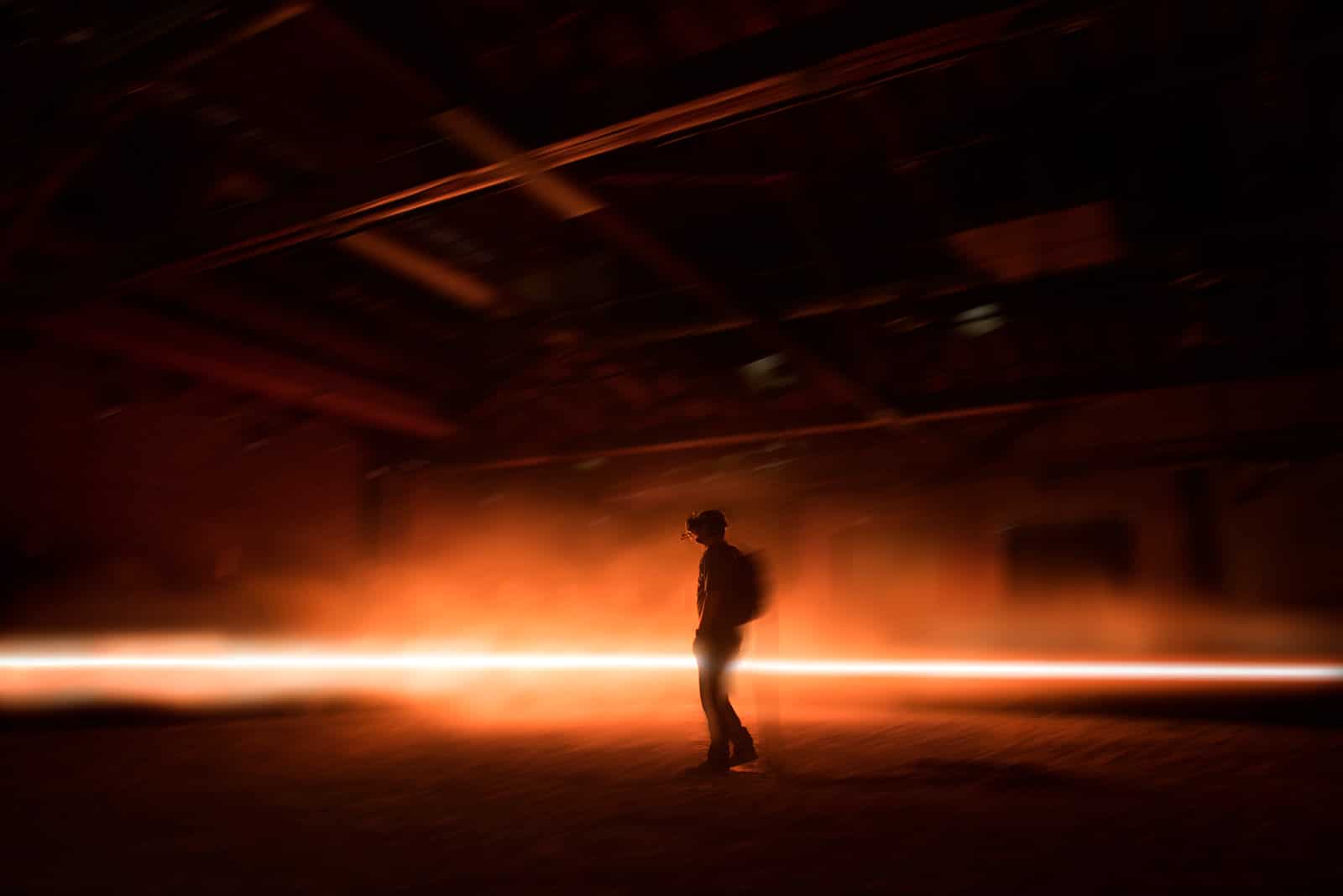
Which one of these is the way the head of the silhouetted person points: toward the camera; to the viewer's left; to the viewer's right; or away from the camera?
to the viewer's left

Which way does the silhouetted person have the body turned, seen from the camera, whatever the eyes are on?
to the viewer's left
